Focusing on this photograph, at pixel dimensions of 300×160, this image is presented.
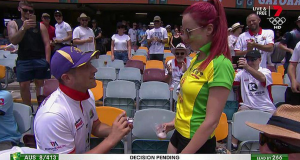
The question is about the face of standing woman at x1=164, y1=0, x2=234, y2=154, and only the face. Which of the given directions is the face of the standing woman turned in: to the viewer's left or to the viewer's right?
to the viewer's left

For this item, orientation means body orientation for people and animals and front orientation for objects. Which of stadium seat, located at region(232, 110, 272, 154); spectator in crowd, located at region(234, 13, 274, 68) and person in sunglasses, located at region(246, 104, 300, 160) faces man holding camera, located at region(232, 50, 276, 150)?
the spectator in crowd

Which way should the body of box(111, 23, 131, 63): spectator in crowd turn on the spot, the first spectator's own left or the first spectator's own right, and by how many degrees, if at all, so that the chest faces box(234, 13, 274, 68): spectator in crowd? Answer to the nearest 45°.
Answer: approximately 45° to the first spectator's own left

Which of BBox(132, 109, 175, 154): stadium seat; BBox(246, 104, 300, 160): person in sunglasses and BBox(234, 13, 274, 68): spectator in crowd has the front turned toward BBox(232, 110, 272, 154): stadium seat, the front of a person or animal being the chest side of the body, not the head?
the spectator in crowd

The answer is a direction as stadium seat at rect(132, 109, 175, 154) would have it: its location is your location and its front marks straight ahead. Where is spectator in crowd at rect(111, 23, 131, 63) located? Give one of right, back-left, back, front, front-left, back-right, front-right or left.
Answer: back
